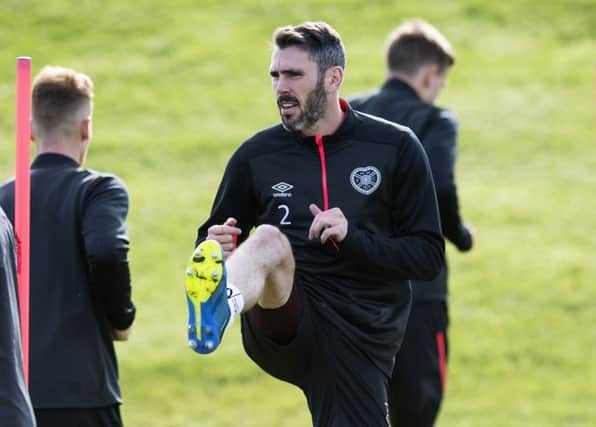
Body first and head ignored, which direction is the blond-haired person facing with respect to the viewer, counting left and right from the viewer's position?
facing away from the viewer
